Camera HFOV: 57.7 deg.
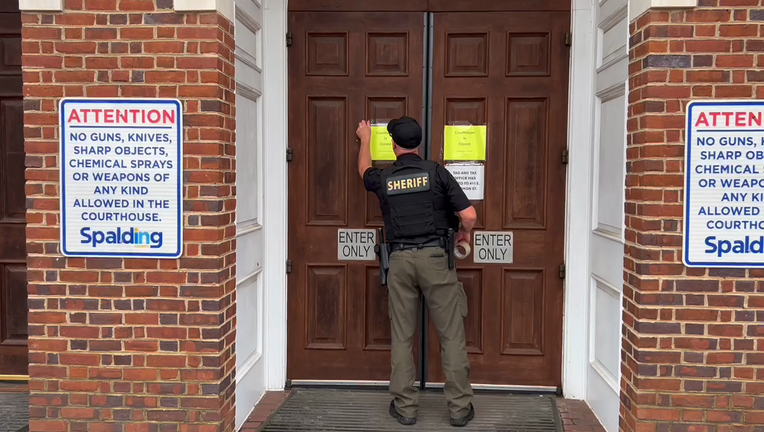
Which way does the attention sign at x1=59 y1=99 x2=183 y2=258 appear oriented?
toward the camera

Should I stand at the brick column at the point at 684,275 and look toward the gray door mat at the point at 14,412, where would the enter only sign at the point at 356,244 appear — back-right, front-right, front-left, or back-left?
front-right

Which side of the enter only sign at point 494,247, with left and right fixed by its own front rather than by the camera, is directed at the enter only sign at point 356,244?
right

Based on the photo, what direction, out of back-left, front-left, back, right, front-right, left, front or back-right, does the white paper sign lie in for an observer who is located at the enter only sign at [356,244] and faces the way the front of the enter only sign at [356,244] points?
left

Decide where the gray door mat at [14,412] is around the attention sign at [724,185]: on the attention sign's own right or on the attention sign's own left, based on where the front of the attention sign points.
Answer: on the attention sign's own right

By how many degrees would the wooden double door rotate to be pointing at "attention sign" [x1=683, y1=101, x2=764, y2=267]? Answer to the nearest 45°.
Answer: approximately 45° to its left

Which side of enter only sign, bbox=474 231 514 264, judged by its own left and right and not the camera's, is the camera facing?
front

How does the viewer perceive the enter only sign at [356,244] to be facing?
facing the viewer

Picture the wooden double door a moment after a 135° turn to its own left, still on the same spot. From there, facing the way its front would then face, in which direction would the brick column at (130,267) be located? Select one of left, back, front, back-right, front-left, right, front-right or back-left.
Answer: back
